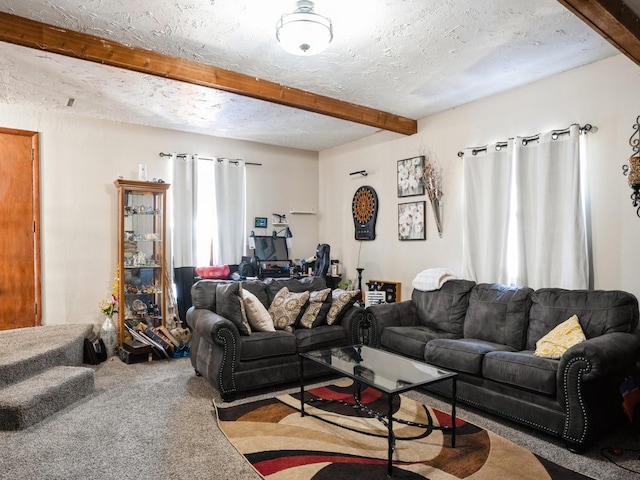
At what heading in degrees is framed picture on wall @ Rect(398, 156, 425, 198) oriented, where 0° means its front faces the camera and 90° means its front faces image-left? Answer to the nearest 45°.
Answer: approximately 45°

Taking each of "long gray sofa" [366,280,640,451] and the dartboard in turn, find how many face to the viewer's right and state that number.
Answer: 0

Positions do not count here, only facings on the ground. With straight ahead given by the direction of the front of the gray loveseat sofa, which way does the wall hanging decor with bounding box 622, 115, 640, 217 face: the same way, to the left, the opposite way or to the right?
to the right

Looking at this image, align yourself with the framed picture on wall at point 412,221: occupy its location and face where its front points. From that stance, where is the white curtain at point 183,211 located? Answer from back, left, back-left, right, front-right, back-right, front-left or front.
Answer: front-right

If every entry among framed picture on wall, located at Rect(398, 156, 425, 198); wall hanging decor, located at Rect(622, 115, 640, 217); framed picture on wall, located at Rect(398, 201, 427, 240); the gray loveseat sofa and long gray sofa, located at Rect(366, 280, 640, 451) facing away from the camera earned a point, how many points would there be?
0

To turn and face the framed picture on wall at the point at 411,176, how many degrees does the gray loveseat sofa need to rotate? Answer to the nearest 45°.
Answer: approximately 90° to its left

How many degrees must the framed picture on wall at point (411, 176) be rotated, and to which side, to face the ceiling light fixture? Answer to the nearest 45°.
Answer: approximately 45° to its left

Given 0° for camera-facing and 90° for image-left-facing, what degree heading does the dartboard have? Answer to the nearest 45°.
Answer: approximately 45°

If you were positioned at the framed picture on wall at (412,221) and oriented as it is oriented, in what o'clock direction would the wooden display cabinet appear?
The wooden display cabinet is roughly at 1 o'clock from the framed picture on wall.

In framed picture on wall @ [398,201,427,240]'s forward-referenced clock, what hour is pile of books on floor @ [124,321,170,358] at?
The pile of books on floor is roughly at 1 o'clock from the framed picture on wall.

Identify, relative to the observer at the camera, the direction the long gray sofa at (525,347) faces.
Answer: facing the viewer and to the left of the viewer
